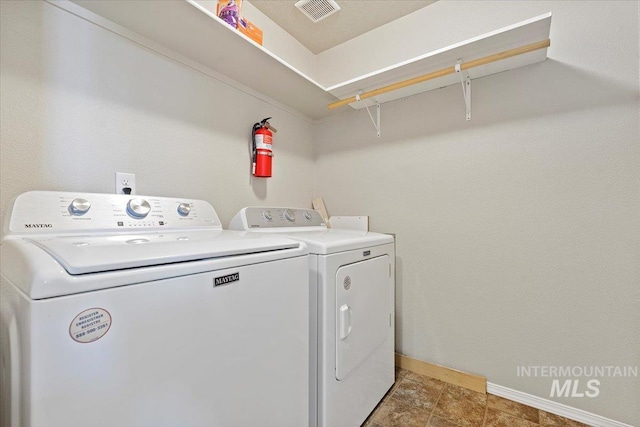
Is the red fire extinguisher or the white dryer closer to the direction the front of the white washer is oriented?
the white dryer

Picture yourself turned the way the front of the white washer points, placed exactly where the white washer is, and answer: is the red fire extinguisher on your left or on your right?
on your left

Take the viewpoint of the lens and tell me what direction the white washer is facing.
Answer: facing the viewer and to the right of the viewer

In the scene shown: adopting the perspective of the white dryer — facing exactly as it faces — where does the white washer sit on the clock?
The white washer is roughly at 3 o'clock from the white dryer.

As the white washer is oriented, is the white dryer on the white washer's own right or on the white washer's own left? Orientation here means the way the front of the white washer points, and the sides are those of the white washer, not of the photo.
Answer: on the white washer's own left

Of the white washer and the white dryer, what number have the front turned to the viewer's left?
0
